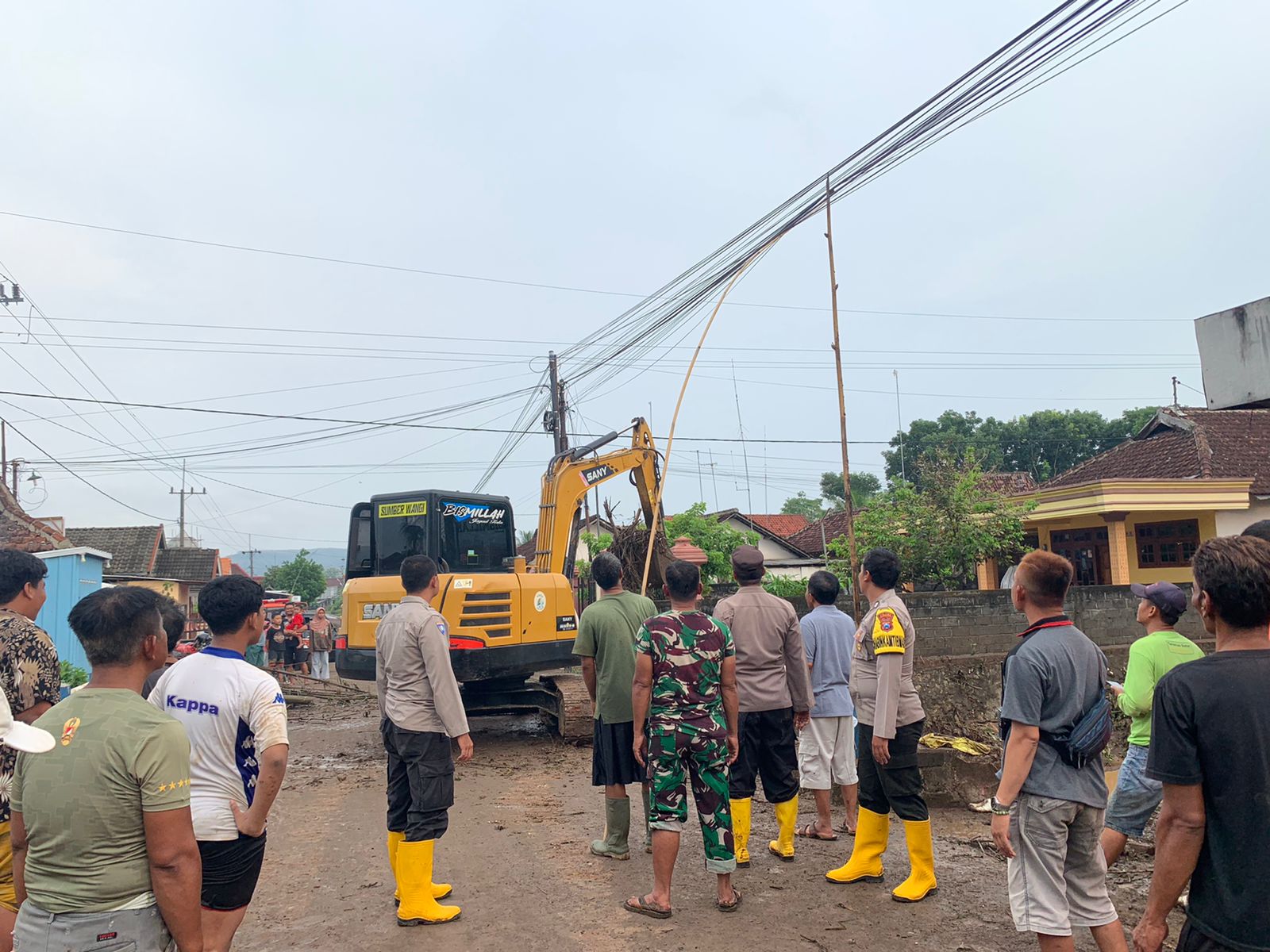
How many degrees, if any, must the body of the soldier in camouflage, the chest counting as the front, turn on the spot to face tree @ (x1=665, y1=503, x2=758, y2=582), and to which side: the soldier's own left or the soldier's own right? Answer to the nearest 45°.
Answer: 0° — they already face it

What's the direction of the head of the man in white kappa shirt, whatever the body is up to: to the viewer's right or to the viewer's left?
to the viewer's right

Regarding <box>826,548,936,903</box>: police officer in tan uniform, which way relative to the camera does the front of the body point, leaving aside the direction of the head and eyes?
to the viewer's left

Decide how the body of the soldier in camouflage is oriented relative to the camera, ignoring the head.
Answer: away from the camera

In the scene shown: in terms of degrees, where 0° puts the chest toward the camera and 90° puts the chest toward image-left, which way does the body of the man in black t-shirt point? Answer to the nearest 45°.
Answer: approximately 135°

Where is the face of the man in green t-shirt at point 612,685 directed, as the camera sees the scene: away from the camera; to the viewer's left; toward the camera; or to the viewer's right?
away from the camera

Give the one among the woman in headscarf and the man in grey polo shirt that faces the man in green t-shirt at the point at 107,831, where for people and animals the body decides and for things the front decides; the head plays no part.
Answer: the woman in headscarf

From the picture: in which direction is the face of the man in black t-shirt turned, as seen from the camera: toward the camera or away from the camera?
away from the camera

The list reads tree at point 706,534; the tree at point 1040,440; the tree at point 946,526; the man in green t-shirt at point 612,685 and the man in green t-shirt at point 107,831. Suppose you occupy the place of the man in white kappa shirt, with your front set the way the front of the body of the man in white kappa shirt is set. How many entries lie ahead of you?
4
